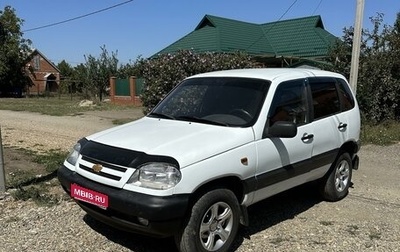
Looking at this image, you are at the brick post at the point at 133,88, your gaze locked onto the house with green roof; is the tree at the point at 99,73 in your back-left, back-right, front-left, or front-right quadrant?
back-left

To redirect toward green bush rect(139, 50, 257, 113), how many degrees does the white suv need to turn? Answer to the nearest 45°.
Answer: approximately 135° to its right

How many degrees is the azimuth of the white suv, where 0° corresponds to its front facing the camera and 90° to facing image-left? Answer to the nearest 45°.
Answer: approximately 45°

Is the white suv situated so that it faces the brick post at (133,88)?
no

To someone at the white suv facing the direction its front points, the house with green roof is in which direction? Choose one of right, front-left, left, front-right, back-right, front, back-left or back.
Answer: back-right

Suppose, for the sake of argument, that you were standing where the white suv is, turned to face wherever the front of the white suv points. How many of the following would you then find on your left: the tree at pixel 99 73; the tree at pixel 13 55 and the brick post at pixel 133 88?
0

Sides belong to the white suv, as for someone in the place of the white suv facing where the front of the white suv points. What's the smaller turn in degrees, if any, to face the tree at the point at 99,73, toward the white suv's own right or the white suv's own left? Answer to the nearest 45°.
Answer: approximately 135° to the white suv's own right

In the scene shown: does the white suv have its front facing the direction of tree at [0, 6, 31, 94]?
no

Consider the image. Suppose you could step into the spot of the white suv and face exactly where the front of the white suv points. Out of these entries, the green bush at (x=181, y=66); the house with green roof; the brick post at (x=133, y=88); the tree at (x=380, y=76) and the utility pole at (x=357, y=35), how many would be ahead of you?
0

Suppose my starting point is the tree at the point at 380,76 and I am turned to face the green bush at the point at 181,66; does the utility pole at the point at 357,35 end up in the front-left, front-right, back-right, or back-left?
front-left

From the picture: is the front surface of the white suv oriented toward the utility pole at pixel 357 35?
no

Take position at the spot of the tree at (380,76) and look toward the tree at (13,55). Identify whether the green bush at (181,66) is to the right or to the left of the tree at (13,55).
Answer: left

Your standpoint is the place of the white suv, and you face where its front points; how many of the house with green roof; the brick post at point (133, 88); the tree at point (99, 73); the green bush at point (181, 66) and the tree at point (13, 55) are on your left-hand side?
0

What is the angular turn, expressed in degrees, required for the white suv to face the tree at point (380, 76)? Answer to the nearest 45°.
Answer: approximately 180°

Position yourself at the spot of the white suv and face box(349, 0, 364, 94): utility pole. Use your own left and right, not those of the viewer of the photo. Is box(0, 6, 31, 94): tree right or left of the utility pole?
left
